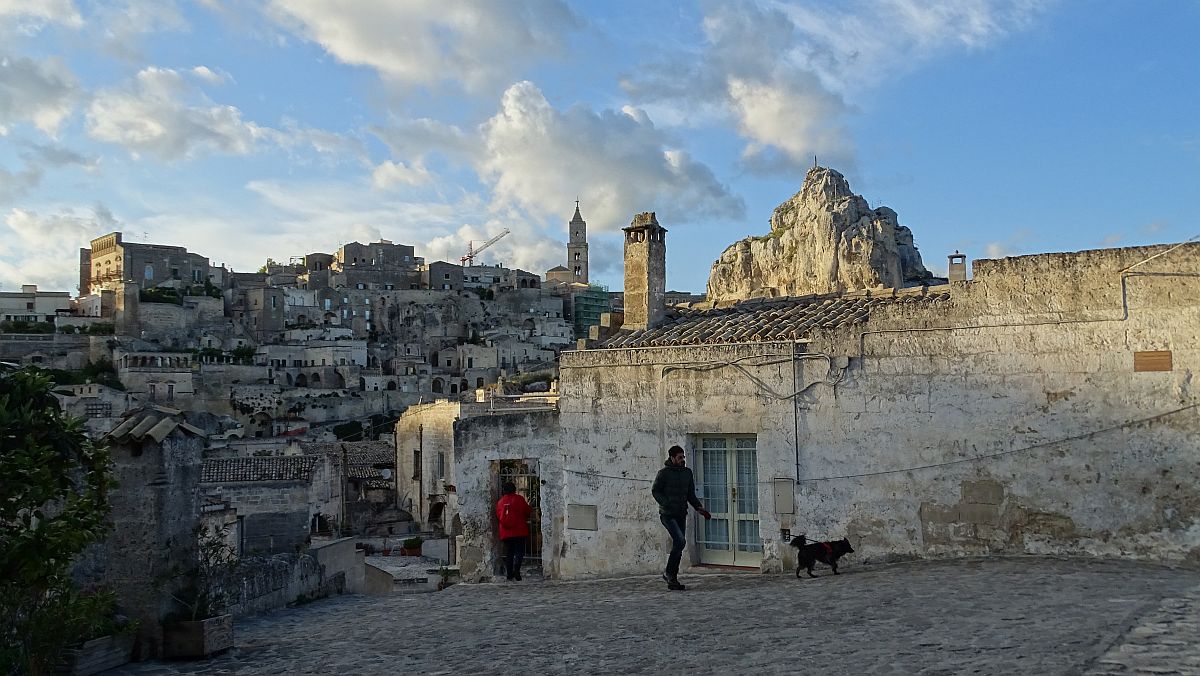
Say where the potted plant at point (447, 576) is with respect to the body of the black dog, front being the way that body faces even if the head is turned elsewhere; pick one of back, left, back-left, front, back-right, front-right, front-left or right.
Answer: back-left

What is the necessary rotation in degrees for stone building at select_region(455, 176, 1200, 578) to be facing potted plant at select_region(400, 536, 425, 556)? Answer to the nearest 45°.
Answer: approximately 135° to its right

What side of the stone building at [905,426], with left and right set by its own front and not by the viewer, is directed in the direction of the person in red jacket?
right

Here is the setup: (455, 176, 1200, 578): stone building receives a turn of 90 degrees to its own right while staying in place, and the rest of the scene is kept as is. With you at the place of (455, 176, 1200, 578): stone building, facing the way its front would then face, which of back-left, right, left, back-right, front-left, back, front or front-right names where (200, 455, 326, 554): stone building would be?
front-right

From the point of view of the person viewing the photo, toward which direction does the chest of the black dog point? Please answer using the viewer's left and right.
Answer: facing to the right of the viewer

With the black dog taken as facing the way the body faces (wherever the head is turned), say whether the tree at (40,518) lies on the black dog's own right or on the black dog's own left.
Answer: on the black dog's own right

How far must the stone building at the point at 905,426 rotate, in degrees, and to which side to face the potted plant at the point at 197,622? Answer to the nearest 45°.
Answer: approximately 45° to its right

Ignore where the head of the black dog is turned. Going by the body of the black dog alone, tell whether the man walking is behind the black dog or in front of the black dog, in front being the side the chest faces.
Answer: behind

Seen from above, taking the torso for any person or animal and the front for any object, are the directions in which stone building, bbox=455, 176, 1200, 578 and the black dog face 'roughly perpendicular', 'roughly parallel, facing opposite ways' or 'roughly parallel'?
roughly perpendicular

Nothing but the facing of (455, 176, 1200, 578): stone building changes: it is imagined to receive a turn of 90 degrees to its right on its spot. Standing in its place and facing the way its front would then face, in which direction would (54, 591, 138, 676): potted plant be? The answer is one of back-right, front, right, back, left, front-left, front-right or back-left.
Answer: front-left

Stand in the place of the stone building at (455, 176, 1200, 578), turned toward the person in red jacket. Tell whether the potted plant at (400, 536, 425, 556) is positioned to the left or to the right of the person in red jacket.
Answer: right
